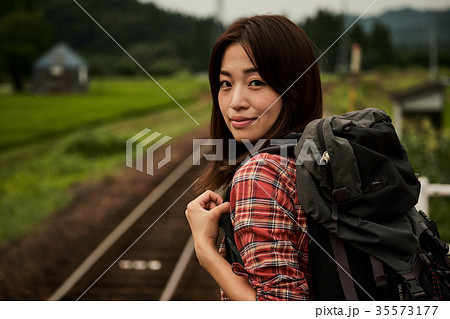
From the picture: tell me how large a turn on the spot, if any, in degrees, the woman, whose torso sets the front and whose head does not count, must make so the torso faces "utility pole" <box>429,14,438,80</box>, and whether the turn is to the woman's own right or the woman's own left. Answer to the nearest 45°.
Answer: approximately 90° to the woman's own right

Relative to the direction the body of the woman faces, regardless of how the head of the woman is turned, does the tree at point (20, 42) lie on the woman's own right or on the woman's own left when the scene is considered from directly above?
on the woman's own right

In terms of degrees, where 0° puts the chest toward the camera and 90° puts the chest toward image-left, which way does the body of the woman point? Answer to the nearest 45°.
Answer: approximately 90°

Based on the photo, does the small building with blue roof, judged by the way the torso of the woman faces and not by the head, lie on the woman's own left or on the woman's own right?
on the woman's own right

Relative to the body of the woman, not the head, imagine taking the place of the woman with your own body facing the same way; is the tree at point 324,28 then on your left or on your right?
on your right

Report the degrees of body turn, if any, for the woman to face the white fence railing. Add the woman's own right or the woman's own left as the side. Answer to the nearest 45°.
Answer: approximately 135° to the woman's own right

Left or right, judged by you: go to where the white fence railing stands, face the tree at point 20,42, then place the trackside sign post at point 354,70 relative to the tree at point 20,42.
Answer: right

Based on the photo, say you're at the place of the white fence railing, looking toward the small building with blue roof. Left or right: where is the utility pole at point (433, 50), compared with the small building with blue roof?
right

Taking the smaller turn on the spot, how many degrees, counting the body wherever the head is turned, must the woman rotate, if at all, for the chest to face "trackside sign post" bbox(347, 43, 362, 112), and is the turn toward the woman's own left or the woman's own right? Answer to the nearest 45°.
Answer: approximately 90° to the woman's own right
